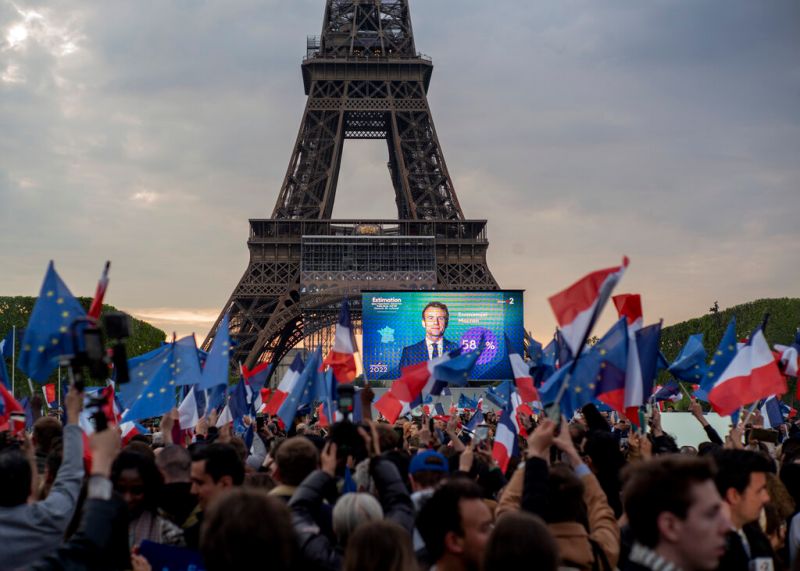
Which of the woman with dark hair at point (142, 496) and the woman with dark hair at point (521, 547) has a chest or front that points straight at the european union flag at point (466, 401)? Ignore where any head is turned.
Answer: the woman with dark hair at point (521, 547)

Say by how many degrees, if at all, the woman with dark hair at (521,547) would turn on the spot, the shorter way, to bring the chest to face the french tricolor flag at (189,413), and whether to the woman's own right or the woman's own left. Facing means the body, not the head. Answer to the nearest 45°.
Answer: approximately 45° to the woman's own left

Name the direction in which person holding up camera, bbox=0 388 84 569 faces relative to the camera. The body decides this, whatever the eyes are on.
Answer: away from the camera

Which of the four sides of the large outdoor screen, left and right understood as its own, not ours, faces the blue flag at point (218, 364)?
front

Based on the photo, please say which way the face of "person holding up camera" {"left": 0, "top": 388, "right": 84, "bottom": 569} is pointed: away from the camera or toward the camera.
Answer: away from the camera

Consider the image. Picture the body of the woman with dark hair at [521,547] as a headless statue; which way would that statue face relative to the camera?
away from the camera

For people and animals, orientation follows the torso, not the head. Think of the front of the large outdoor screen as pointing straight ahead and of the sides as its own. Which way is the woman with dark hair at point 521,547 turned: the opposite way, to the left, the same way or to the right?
the opposite way

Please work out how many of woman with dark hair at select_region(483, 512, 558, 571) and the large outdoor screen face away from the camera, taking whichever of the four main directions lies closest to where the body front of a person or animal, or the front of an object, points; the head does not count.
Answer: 1

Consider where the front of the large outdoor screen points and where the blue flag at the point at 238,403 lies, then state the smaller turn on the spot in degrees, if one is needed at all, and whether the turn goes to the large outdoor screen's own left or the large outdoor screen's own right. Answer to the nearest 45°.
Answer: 0° — it already faces it

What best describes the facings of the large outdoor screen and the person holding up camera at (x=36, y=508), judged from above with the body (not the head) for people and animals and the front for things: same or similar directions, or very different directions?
very different directions

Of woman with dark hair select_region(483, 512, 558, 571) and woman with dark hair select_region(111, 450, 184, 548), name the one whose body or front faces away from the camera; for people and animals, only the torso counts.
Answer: woman with dark hair select_region(483, 512, 558, 571)

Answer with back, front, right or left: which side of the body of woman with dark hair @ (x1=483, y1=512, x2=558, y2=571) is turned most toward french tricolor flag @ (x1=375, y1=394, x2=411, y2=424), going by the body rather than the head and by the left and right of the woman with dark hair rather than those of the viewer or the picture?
front

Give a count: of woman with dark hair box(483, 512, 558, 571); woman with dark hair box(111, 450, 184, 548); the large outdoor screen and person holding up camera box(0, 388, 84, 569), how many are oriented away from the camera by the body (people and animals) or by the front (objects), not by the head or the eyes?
2

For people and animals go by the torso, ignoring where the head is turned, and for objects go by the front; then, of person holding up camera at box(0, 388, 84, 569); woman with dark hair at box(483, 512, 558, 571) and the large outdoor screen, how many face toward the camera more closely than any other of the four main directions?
1

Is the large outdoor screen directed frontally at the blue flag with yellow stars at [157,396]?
yes

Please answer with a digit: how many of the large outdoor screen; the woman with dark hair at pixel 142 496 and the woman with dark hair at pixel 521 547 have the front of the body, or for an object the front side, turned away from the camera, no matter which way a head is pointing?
1

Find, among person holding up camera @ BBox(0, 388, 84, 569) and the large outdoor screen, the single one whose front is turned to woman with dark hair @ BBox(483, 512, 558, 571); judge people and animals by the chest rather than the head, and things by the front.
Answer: the large outdoor screen

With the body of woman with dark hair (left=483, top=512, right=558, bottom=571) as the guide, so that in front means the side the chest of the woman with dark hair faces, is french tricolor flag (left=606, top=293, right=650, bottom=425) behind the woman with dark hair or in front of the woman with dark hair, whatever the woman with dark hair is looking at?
in front

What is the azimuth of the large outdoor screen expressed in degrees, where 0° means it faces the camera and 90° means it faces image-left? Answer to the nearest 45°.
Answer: approximately 0°
